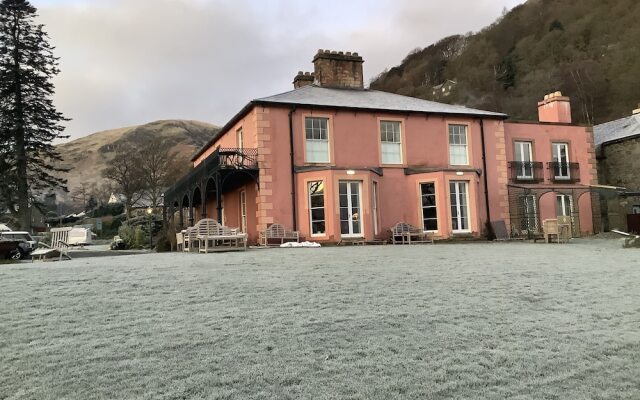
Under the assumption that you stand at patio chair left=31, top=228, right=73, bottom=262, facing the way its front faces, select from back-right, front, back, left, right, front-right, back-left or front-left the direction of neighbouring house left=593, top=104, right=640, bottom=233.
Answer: back-left

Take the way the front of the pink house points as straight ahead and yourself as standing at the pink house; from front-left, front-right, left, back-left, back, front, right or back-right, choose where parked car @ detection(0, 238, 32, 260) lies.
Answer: right

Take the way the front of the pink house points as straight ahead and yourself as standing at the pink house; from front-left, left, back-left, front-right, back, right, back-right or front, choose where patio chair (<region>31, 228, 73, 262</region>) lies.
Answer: front-right

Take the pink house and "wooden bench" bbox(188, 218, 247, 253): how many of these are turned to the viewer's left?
0

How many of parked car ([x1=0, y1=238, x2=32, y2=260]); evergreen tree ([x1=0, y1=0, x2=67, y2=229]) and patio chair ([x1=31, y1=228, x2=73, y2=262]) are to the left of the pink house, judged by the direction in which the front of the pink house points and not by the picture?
0

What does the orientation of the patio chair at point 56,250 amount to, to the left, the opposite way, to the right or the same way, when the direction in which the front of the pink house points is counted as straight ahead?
the same way

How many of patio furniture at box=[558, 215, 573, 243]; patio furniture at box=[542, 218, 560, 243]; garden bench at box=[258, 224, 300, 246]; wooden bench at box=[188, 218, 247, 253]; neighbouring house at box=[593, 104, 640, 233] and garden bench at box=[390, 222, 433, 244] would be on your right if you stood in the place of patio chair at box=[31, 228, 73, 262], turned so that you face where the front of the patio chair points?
0

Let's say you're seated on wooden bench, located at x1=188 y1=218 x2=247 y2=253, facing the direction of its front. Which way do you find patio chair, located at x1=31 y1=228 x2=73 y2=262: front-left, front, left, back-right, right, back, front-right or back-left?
back-right

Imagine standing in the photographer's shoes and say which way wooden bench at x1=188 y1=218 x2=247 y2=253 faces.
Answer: facing the viewer and to the right of the viewer

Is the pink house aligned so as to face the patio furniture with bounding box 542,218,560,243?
no

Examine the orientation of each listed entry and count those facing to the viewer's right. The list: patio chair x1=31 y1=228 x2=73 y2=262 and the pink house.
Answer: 0

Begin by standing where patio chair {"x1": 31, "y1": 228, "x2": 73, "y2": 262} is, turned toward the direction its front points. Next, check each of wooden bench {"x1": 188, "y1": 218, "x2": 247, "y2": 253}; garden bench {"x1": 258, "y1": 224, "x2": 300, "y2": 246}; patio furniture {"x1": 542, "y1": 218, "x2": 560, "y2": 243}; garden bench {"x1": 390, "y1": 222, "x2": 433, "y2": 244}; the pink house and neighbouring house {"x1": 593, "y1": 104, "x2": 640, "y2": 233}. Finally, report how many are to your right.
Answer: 0

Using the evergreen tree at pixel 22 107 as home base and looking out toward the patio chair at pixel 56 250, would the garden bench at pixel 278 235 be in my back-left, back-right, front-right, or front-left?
front-left

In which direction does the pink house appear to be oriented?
toward the camera

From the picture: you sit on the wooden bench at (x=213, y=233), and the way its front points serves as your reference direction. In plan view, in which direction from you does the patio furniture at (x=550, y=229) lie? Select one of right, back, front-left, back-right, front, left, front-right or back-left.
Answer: front-left
